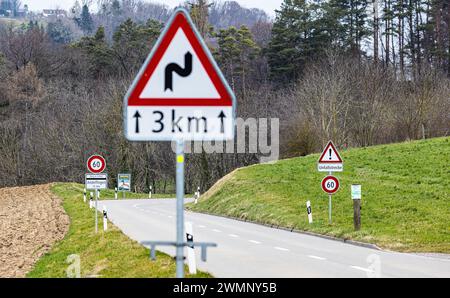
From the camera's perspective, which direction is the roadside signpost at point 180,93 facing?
toward the camera

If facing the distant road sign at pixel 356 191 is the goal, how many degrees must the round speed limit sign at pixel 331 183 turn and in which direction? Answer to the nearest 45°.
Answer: approximately 45° to its left

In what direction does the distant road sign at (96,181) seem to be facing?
toward the camera

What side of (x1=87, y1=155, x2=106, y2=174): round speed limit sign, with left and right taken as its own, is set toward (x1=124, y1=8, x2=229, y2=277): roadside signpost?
front

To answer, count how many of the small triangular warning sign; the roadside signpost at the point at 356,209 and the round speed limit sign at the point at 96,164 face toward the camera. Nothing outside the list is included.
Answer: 3

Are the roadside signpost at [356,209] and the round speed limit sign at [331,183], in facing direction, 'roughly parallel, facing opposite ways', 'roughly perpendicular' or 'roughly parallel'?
roughly parallel

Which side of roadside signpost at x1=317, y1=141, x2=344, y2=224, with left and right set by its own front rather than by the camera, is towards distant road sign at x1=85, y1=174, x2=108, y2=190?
right

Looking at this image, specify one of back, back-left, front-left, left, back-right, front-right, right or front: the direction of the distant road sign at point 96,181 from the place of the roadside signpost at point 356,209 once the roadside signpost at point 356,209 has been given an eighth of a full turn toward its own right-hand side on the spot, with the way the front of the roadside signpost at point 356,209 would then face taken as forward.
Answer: front-right

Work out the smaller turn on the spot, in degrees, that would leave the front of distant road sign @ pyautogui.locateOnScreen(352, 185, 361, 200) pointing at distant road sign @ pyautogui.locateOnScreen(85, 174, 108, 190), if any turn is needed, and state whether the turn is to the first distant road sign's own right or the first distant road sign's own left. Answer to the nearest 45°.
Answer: approximately 90° to the first distant road sign's own right
